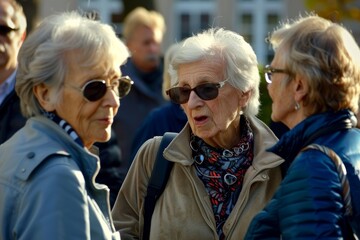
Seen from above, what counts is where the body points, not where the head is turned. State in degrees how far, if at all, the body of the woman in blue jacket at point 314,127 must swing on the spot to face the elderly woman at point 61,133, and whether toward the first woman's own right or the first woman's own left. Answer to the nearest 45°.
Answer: approximately 45° to the first woman's own left

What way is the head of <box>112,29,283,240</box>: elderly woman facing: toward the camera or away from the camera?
toward the camera

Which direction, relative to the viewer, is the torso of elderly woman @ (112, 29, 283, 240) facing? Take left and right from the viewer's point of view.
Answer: facing the viewer

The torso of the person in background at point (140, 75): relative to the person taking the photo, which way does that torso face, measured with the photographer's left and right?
facing the viewer and to the right of the viewer

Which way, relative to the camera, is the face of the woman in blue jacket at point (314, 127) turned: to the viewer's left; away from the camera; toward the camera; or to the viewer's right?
to the viewer's left

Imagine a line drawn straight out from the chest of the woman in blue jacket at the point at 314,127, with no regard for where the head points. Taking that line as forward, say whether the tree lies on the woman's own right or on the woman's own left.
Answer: on the woman's own right

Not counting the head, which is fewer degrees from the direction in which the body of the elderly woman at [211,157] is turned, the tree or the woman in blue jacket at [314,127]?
the woman in blue jacket

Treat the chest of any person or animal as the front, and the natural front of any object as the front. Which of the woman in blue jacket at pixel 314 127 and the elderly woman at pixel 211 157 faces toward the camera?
the elderly woman

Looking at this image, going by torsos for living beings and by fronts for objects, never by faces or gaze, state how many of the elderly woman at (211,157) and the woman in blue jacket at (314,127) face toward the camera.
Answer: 1

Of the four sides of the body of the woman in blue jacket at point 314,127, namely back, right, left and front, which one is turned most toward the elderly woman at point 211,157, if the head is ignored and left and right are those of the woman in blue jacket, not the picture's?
front

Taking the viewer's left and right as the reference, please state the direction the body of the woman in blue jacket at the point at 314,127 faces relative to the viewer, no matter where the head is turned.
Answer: facing away from the viewer and to the left of the viewer
